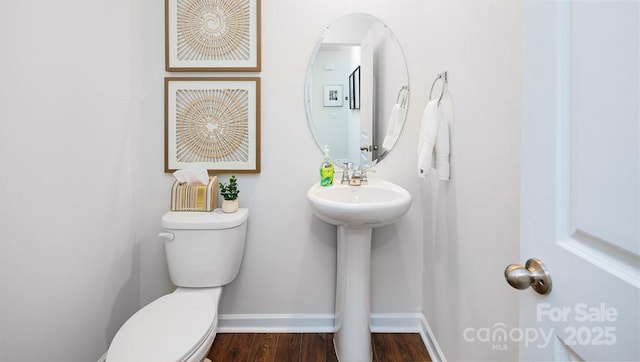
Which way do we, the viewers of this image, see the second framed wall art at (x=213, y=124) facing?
facing the viewer

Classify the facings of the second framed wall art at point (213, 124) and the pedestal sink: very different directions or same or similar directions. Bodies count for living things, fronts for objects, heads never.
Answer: same or similar directions

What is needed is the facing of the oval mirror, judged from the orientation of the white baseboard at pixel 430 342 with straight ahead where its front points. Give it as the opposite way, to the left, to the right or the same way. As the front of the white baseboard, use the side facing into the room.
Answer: to the left

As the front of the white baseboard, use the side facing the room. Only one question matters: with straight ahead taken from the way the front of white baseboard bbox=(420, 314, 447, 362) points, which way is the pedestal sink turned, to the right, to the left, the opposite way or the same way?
to the left

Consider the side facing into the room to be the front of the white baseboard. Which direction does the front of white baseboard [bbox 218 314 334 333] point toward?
toward the camera

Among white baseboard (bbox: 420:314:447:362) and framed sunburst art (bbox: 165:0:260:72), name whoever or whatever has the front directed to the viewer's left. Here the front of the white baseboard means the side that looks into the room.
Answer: the white baseboard

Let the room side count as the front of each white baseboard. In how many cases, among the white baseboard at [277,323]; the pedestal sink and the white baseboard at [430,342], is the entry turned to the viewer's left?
1

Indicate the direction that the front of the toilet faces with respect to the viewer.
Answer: facing the viewer and to the left of the viewer
